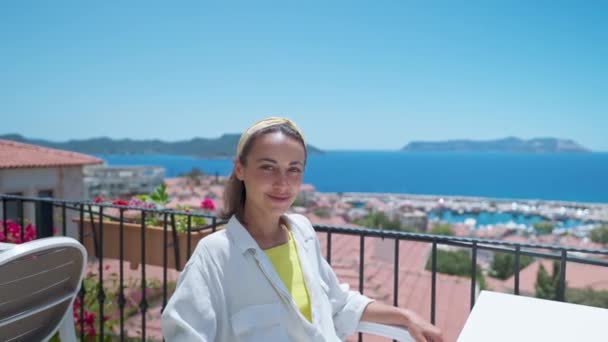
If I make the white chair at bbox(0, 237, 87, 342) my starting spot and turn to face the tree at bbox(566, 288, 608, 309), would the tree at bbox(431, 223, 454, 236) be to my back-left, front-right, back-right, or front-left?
front-left

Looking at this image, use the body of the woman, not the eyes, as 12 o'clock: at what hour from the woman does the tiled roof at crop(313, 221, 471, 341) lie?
The tiled roof is roughly at 8 o'clock from the woman.

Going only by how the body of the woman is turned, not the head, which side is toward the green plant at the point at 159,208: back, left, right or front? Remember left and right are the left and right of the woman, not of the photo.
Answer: back

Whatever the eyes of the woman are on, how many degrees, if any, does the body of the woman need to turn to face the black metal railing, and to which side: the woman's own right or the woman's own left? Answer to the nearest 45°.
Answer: approximately 180°

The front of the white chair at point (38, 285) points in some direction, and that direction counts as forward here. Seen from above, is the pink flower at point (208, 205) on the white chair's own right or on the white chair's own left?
on the white chair's own right

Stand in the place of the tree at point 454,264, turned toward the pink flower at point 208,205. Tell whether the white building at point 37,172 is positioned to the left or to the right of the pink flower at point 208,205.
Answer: right

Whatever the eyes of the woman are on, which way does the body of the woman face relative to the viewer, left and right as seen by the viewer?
facing the viewer and to the right of the viewer

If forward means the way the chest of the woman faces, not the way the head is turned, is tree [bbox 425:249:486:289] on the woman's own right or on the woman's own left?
on the woman's own left
